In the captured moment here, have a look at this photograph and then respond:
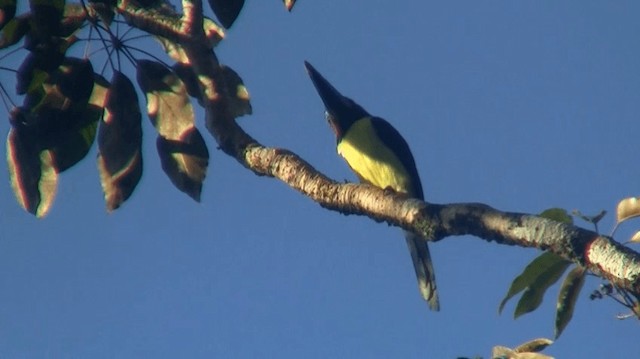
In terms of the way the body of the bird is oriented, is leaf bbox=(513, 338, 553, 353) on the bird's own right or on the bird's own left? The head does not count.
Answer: on the bird's own left

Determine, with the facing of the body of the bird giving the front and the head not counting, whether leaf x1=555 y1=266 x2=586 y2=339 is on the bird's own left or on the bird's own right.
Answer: on the bird's own left

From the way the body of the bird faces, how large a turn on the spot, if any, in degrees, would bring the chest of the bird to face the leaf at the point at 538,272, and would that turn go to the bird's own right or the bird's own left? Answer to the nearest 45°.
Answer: approximately 90° to the bird's own left

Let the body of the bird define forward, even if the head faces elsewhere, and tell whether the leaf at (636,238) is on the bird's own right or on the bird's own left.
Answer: on the bird's own left

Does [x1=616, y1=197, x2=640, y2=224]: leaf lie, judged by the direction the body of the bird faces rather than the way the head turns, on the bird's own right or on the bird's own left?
on the bird's own left

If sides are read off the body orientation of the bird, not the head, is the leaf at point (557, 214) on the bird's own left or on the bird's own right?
on the bird's own left

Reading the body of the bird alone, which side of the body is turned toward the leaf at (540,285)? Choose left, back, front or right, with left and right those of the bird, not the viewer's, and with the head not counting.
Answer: left
